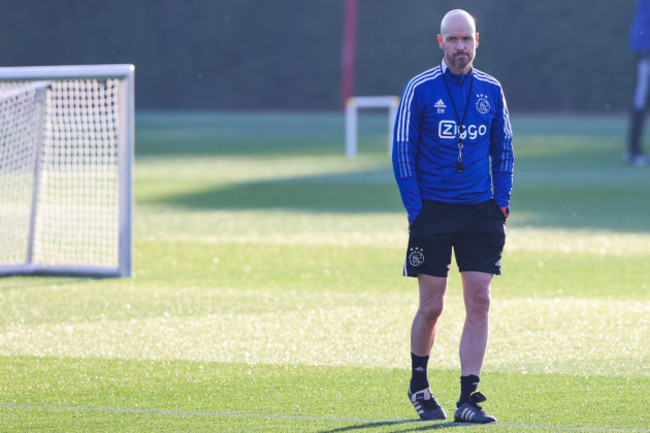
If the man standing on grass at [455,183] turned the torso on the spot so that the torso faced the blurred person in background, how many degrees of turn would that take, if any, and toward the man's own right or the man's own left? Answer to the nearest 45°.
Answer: approximately 180°

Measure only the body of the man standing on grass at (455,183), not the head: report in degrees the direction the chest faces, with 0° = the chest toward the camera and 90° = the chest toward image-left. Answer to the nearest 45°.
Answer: approximately 0°

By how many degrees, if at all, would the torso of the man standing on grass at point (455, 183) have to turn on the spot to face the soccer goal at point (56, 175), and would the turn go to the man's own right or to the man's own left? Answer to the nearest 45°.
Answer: approximately 135° to the man's own right
